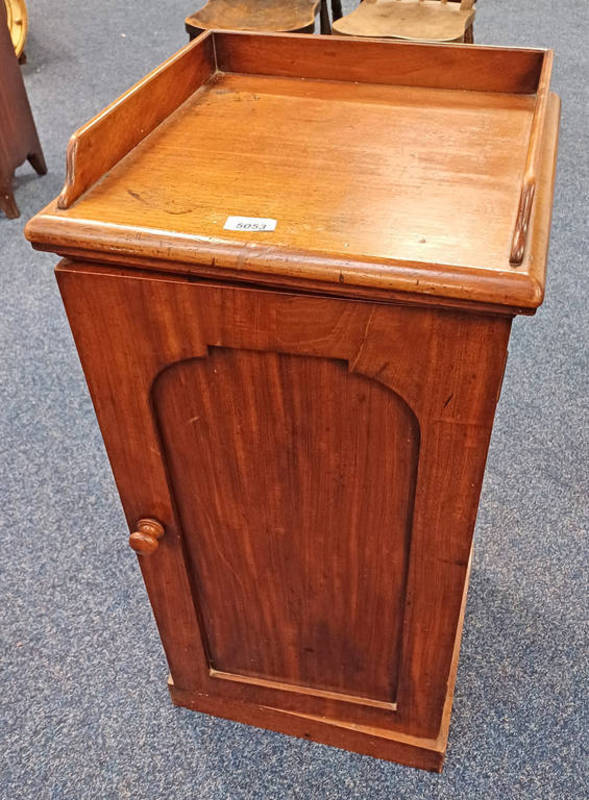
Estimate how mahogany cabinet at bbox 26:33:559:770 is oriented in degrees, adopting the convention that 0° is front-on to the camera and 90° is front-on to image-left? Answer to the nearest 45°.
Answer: approximately 0°

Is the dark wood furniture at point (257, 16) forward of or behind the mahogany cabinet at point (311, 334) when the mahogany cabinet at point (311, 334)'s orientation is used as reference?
behind

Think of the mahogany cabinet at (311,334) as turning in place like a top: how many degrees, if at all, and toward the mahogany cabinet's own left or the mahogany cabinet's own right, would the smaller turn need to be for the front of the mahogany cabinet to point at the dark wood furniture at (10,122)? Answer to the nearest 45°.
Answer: approximately 135° to the mahogany cabinet's own right
